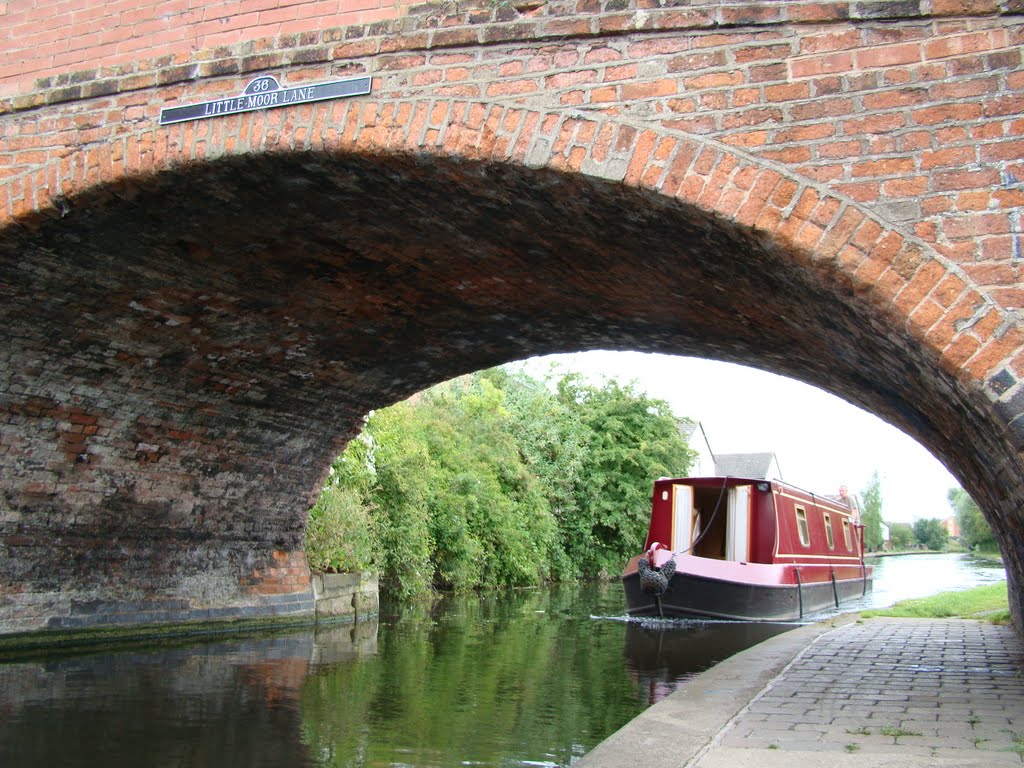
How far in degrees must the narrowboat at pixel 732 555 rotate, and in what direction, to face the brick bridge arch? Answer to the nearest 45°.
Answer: approximately 45° to its left

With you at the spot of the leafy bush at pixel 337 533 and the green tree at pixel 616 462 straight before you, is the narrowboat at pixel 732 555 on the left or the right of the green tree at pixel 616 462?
right

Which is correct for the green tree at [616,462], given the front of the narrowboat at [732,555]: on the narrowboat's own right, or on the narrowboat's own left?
on the narrowboat's own right

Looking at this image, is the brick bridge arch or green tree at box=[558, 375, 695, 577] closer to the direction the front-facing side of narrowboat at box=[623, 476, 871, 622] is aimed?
the brick bridge arch

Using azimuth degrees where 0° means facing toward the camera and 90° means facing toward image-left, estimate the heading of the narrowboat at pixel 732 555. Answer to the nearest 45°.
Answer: approximately 45°
